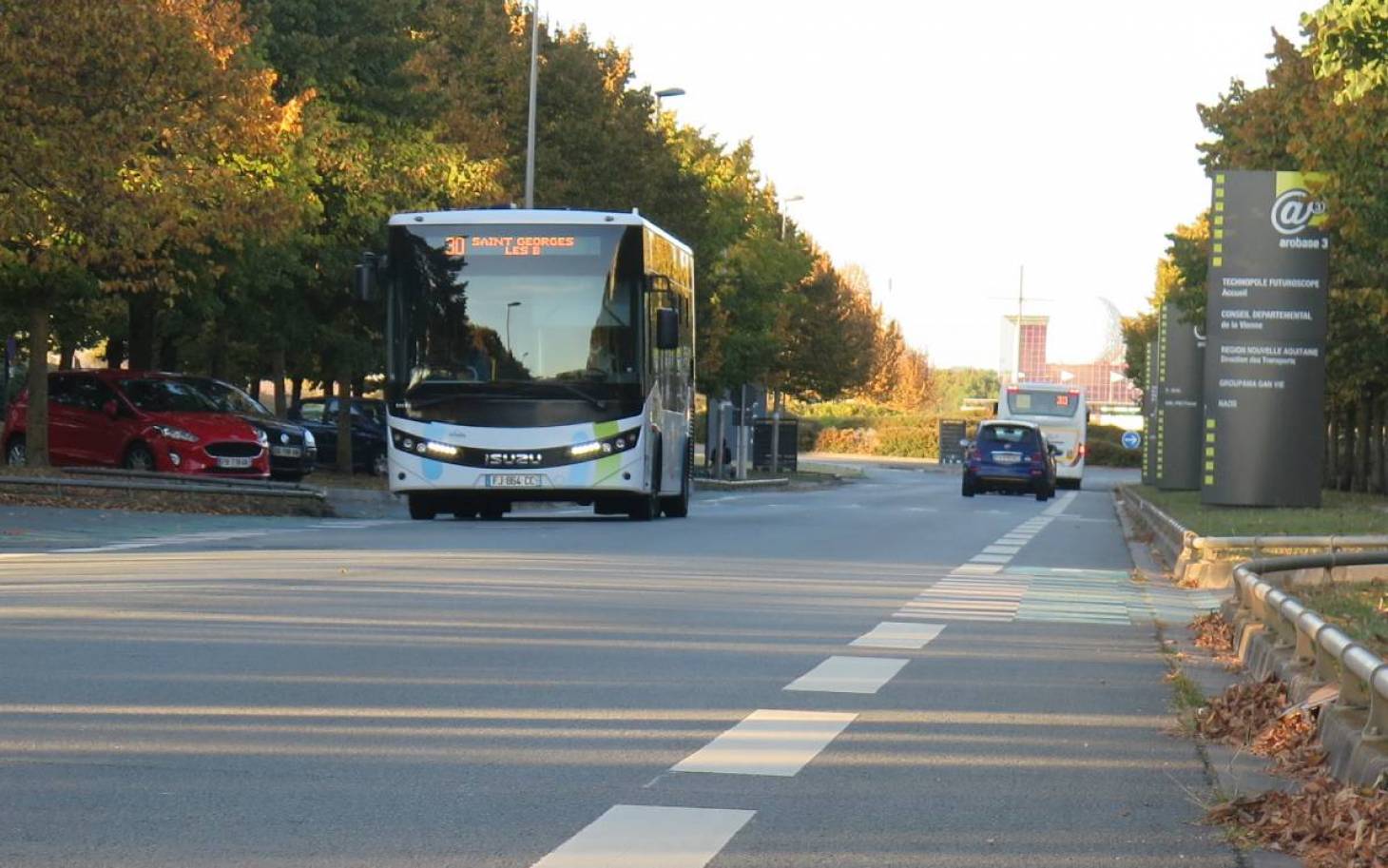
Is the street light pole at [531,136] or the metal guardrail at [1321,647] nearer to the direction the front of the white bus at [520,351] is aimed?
the metal guardrail

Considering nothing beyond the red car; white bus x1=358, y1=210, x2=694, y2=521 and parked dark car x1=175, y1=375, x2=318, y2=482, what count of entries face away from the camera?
0

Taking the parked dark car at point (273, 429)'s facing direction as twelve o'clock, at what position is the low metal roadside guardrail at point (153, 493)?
The low metal roadside guardrail is roughly at 2 o'clock from the parked dark car.

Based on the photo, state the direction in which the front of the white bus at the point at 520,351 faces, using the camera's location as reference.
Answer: facing the viewer

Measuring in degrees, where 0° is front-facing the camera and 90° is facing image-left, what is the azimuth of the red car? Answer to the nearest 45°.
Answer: approximately 315°

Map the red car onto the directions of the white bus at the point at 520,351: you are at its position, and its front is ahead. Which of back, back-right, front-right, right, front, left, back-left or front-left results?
back-right

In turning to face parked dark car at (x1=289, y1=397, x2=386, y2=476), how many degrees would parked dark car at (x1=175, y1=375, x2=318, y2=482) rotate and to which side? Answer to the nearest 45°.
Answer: approximately 135° to its left

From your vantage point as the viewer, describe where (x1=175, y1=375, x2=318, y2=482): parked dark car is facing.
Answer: facing the viewer and to the right of the viewer

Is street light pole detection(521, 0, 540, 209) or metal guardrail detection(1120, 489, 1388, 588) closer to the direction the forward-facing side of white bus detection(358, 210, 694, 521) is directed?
the metal guardrail

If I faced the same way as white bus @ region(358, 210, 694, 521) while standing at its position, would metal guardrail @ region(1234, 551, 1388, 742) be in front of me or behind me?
in front

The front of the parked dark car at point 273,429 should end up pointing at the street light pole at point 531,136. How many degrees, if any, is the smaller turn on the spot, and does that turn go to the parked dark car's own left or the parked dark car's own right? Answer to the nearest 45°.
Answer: approximately 90° to the parked dark car's own left

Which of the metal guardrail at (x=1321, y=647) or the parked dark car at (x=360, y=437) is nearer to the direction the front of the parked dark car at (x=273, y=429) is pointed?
the metal guardrail

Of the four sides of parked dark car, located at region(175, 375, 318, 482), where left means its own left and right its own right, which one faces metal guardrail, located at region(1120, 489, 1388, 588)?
front

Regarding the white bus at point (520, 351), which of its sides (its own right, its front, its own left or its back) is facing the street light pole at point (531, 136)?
back

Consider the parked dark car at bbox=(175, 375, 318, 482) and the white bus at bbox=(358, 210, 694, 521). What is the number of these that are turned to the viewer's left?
0
